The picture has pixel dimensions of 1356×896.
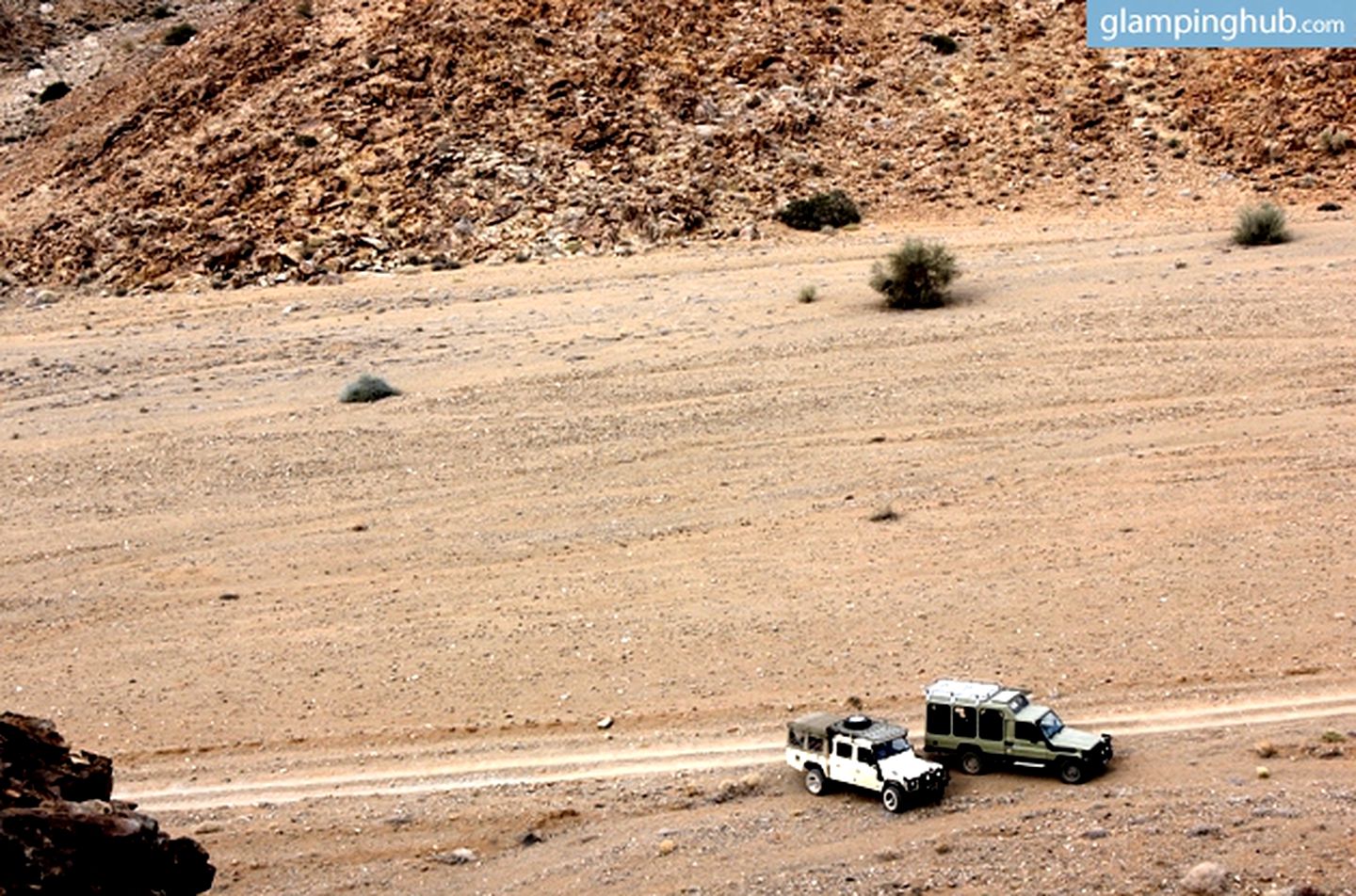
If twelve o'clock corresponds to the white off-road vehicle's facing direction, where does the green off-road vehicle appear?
The green off-road vehicle is roughly at 10 o'clock from the white off-road vehicle.

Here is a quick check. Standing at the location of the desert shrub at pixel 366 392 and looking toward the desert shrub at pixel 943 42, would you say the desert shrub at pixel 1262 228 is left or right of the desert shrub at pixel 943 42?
right

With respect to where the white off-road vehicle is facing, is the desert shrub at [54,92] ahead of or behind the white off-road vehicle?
behind

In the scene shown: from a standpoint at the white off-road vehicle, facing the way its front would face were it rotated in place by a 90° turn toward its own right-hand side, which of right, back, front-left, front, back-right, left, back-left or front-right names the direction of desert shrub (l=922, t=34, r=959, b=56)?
back-right

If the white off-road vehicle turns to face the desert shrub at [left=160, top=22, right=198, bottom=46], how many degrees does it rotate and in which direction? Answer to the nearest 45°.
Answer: approximately 180°

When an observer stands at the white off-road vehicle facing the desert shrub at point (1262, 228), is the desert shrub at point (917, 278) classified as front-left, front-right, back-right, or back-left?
front-left

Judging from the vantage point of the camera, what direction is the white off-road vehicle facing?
facing the viewer and to the right of the viewer

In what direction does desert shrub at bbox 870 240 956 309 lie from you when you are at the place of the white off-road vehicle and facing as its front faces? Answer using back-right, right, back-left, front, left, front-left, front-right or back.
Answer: back-left

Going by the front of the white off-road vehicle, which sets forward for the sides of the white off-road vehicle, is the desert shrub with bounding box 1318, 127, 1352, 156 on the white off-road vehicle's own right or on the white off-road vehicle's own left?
on the white off-road vehicle's own left

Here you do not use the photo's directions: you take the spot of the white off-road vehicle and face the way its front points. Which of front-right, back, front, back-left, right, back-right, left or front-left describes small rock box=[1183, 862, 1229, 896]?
front

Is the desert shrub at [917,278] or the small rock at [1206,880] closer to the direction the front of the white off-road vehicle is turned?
the small rock

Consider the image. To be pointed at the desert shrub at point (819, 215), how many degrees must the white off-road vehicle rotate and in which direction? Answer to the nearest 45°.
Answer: approximately 135° to its left

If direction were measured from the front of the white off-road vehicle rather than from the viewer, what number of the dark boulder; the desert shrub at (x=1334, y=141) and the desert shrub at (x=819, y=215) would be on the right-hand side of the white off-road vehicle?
1
